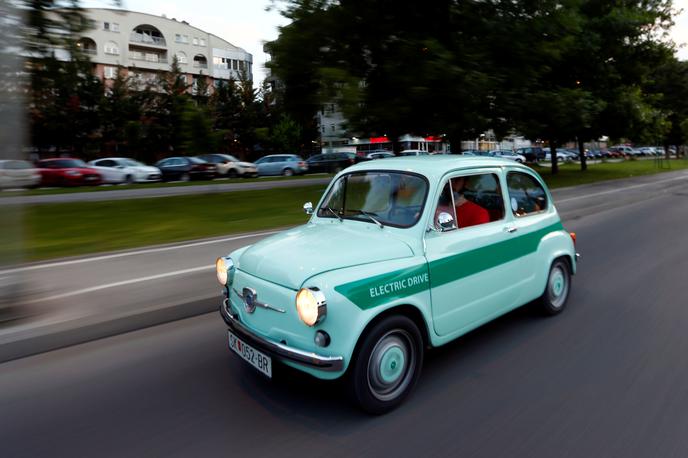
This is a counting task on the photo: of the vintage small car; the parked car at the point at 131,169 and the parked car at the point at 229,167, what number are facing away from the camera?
0

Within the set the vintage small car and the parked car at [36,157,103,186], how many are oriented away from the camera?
0

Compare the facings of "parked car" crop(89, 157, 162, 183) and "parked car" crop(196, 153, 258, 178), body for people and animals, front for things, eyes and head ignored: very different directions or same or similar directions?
same or similar directions

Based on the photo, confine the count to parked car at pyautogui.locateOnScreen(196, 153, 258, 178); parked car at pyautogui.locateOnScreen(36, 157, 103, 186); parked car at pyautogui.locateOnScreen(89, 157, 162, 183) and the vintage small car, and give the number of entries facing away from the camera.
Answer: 0

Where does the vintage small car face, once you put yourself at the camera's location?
facing the viewer and to the left of the viewer

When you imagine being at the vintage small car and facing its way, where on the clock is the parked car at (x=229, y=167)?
The parked car is roughly at 4 o'clock from the vintage small car.

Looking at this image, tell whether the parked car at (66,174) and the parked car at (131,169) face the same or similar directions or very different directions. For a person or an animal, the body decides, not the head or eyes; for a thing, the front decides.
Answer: same or similar directions

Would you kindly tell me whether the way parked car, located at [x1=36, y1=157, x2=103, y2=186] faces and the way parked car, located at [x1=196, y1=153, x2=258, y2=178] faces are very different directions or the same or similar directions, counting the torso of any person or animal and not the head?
same or similar directions
